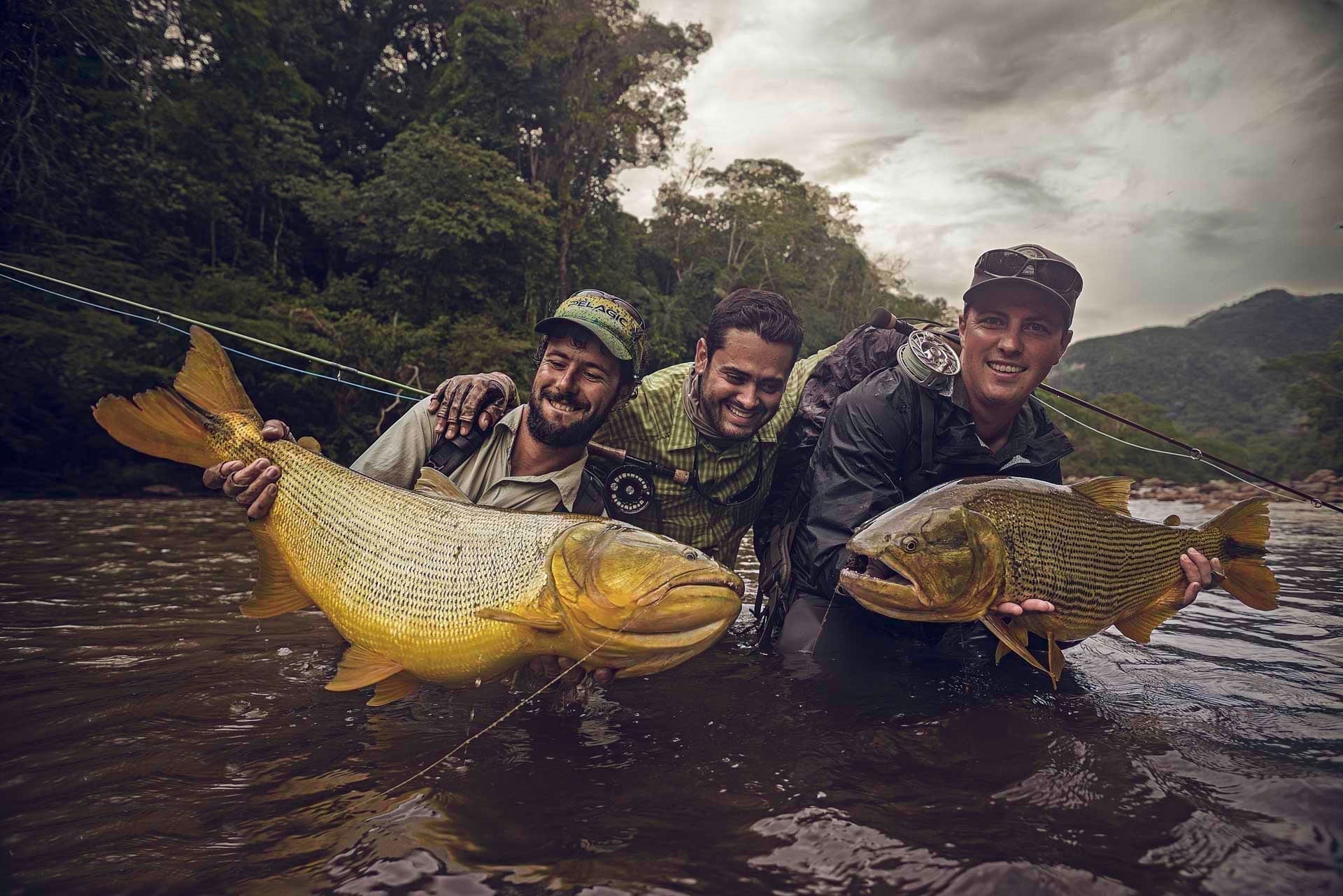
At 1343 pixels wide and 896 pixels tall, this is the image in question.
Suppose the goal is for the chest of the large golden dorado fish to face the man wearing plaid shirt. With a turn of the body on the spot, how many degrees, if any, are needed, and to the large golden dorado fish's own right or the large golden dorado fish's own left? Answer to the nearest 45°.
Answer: approximately 45° to the large golden dorado fish's own left

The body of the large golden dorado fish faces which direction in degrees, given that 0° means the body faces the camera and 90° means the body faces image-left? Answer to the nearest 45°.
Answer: approximately 270°

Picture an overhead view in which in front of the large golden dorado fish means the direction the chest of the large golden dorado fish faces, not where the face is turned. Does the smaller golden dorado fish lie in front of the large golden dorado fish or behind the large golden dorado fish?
in front

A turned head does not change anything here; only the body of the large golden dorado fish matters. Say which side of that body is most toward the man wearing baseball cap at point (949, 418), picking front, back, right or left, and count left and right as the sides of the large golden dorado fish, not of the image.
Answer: front
